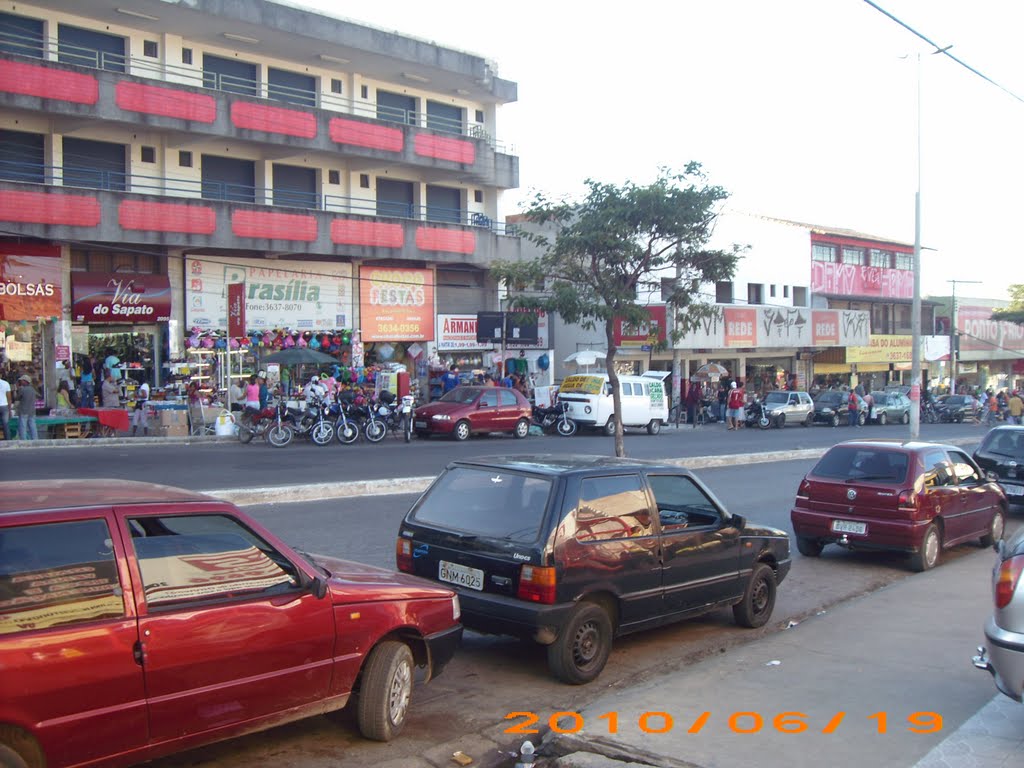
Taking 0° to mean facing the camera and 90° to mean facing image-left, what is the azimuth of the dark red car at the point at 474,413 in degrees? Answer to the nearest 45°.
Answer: approximately 45°

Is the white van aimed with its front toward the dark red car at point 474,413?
yes

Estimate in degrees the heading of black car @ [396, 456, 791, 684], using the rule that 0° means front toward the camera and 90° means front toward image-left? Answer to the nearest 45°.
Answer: approximately 225°

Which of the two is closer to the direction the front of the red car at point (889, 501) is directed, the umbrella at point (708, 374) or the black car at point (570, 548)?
the umbrella

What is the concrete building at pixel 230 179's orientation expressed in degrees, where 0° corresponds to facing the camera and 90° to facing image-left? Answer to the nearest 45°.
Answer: approximately 315°

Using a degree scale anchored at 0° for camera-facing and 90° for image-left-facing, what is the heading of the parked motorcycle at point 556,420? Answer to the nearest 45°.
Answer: approximately 315°

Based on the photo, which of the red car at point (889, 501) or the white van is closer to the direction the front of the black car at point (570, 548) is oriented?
the red car

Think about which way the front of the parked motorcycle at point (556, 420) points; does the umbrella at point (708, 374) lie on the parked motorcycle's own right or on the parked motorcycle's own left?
on the parked motorcycle's own left

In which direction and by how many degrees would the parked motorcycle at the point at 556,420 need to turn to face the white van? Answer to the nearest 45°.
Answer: approximately 90° to its left

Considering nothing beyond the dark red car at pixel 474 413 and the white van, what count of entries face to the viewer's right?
0

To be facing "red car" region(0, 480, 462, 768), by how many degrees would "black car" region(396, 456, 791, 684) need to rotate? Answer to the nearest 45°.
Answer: approximately 180°

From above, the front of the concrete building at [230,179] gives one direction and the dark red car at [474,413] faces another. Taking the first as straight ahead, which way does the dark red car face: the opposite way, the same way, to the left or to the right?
to the right

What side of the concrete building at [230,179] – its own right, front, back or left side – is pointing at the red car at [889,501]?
front

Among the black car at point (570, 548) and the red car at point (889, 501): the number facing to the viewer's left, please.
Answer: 0

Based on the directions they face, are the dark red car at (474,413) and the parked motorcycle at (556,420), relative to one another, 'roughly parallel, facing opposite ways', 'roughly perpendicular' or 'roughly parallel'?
roughly perpendicular

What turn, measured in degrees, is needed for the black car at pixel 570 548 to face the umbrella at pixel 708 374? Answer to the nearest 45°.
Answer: approximately 45° to its left

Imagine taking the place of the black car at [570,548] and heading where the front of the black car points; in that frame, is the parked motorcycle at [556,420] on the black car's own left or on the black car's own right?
on the black car's own left

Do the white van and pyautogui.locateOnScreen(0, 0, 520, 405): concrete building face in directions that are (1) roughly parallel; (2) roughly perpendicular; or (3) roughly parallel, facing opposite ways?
roughly perpendicular
